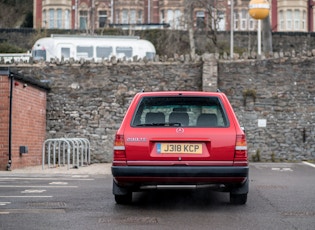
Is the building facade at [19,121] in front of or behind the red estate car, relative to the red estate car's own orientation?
in front

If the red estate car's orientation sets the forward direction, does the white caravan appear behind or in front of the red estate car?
in front

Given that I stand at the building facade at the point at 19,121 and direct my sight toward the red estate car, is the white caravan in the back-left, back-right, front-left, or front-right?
back-left

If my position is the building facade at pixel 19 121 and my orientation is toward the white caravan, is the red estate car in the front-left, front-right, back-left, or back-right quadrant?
back-right

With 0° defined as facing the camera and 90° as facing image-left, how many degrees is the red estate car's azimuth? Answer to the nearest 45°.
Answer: approximately 180°
